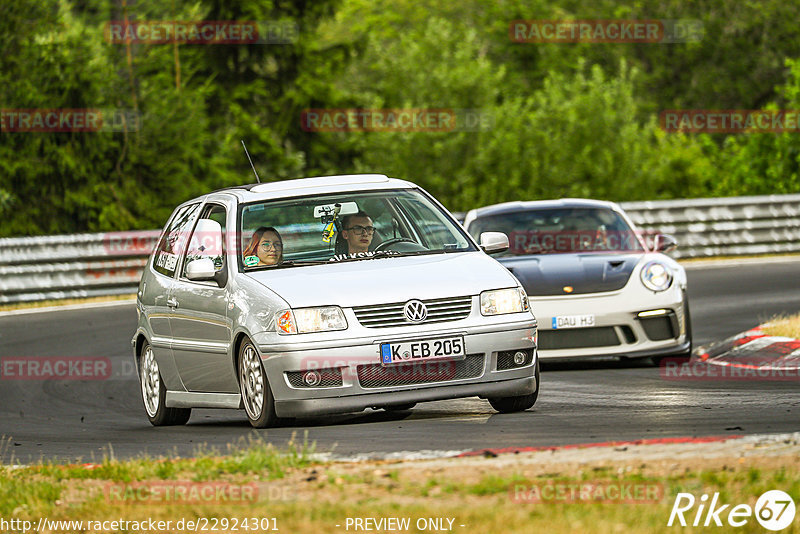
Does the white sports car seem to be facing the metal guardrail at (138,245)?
no

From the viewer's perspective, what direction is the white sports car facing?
toward the camera

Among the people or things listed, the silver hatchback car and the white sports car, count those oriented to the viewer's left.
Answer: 0

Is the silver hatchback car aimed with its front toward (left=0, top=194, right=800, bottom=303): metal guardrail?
no

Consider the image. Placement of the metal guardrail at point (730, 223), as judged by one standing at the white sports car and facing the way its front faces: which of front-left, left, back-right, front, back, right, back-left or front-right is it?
back

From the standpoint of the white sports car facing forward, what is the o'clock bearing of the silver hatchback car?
The silver hatchback car is roughly at 1 o'clock from the white sports car.

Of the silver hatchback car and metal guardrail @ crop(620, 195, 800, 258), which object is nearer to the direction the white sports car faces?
the silver hatchback car

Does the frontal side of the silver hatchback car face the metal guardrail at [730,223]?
no
